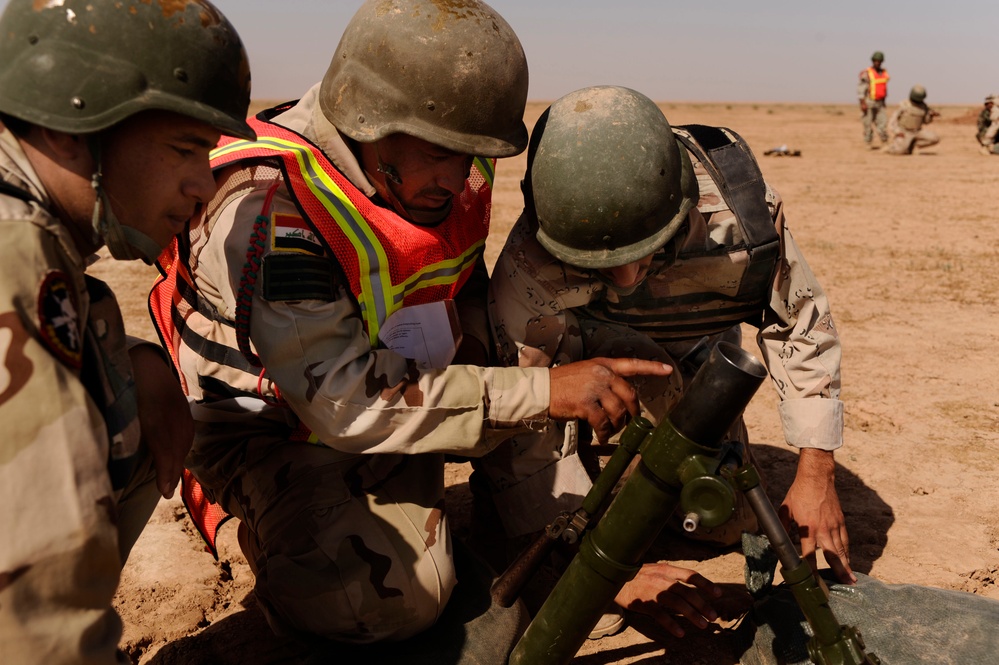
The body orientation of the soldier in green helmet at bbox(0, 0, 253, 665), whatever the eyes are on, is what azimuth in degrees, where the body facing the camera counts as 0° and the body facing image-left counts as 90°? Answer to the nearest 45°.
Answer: approximately 270°

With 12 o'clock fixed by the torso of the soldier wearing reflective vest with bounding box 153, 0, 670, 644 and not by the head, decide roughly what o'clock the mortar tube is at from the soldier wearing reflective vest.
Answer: The mortar tube is roughly at 12 o'clock from the soldier wearing reflective vest.

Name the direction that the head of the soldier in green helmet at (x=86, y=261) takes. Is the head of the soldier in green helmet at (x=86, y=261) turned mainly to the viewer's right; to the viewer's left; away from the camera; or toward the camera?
to the viewer's right

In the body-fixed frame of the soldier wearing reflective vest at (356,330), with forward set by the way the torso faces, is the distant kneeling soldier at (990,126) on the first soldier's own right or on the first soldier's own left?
on the first soldier's own left

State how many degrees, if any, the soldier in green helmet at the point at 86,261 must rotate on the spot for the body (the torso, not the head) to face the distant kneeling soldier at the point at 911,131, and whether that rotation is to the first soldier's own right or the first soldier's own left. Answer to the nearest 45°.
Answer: approximately 45° to the first soldier's own left
